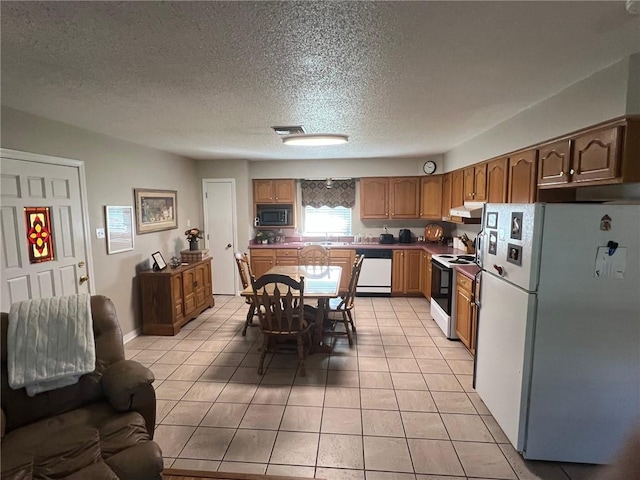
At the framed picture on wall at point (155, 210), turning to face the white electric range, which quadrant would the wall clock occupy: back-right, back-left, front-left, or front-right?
front-left

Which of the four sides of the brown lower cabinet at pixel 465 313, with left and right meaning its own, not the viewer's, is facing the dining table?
front

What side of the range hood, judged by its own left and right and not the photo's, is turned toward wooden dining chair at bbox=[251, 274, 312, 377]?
front

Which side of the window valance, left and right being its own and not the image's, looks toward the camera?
front

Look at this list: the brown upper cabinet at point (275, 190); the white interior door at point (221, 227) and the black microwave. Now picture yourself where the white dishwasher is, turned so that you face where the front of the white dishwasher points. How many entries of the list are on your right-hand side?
3

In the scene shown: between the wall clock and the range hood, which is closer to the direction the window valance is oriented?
the range hood

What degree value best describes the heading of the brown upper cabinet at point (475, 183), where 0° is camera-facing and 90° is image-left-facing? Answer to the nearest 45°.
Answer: approximately 45°

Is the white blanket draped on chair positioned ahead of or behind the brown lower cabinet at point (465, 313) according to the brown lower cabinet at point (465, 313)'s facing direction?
ahead

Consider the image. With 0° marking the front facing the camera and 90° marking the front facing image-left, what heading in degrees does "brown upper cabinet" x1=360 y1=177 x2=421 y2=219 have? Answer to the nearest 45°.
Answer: approximately 0°

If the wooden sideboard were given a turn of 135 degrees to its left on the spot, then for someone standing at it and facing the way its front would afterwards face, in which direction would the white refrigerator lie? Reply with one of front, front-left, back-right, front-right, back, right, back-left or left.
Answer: back-right

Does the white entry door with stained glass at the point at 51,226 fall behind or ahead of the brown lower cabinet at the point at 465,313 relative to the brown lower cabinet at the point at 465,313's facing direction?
ahead

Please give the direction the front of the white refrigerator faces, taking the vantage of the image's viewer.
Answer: facing the viewer and to the left of the viewer

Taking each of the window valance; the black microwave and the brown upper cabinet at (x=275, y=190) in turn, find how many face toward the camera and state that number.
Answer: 3

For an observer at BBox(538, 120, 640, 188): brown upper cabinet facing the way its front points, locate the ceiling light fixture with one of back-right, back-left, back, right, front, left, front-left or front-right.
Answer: front-right
